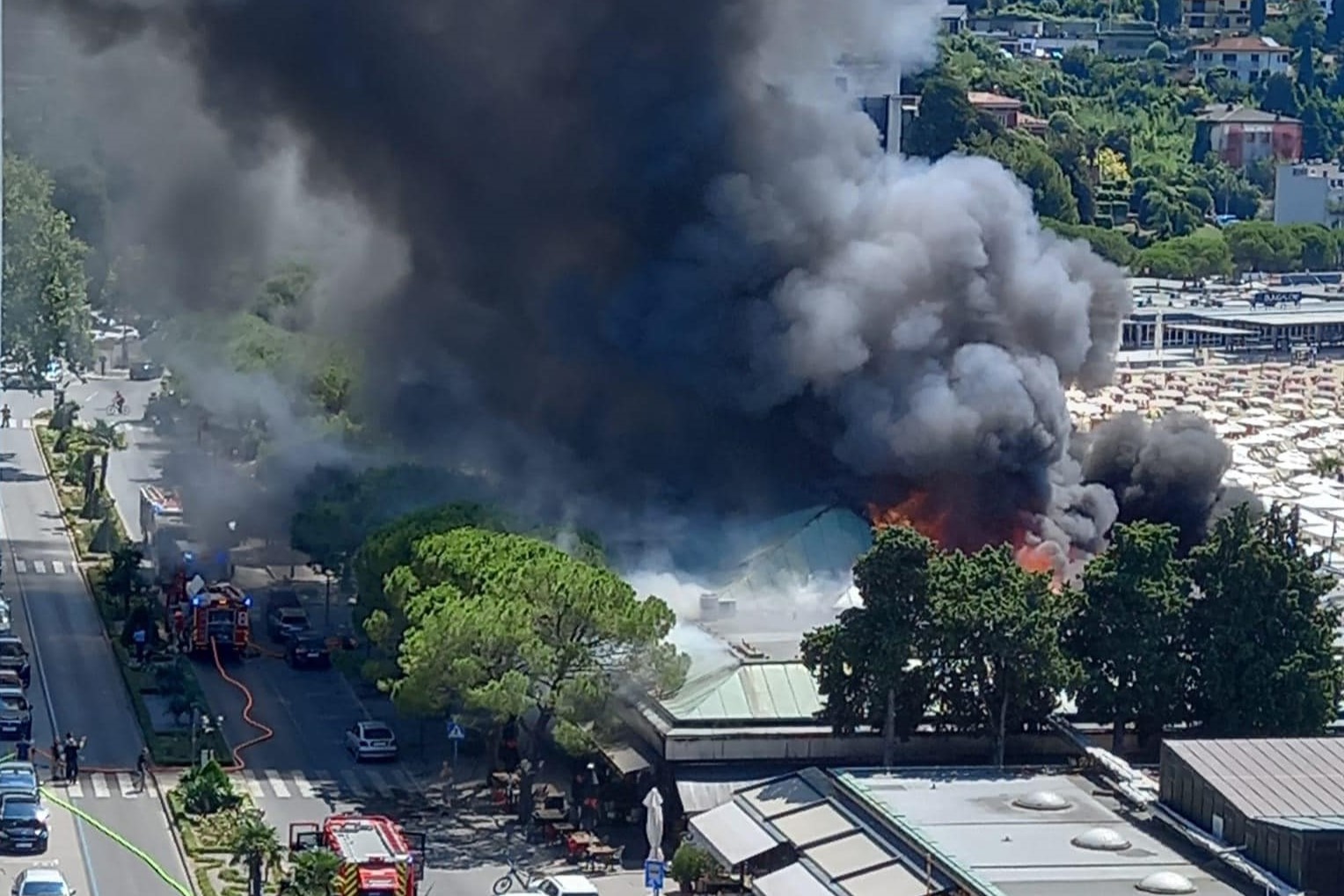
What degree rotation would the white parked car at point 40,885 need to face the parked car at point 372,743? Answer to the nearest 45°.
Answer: approximately 135° to its left

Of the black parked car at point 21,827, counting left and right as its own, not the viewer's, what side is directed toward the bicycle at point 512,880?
left

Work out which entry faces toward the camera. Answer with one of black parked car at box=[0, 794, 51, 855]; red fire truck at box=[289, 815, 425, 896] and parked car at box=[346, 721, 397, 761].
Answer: the black parked car

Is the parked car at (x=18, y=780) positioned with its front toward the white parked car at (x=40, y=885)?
yes

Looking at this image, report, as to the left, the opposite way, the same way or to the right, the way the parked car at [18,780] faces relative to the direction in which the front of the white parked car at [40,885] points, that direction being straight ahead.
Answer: the same way

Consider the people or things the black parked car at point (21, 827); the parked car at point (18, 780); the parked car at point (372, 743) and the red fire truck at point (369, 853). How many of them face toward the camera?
2

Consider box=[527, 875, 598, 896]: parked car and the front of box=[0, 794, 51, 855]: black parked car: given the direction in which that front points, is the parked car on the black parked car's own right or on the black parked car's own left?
on the black parked car's own left

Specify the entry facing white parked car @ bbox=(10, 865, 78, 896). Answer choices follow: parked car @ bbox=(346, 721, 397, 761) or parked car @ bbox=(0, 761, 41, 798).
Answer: parked car @ bbox=(0, 761, 41, 798)

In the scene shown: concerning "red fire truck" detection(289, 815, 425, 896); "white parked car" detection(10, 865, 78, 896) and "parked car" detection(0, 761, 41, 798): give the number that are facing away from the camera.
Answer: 1

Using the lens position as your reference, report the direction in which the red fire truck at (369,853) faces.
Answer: facing away from the viewer

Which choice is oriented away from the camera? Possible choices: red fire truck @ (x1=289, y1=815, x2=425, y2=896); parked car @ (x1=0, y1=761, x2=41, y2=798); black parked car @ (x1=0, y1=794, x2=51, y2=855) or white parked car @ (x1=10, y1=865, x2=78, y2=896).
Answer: the red fire truck

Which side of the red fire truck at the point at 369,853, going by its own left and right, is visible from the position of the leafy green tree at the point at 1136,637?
right

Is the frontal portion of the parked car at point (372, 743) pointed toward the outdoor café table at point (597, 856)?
no

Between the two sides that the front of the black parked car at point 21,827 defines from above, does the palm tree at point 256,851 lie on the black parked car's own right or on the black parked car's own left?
on the black parked car's own left

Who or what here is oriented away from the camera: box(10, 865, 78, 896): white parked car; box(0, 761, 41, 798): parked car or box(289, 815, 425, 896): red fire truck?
the red fire truck

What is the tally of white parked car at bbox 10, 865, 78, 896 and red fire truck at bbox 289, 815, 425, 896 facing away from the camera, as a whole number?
1

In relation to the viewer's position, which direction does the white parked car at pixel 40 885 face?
facing the viewer

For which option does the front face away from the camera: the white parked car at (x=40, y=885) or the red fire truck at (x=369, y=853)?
the red fire truck

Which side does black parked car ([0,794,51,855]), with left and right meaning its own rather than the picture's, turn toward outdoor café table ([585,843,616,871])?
left
